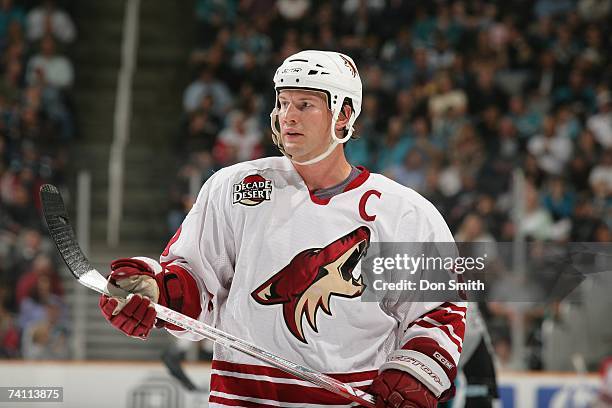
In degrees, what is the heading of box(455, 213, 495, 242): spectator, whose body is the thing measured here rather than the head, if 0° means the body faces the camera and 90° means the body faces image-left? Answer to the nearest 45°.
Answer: approximately 0°

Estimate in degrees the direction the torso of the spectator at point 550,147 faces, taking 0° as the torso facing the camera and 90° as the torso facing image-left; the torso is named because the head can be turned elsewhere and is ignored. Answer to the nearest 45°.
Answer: approximately 0°

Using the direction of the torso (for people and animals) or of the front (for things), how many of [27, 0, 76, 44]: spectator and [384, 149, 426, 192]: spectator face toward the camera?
2
